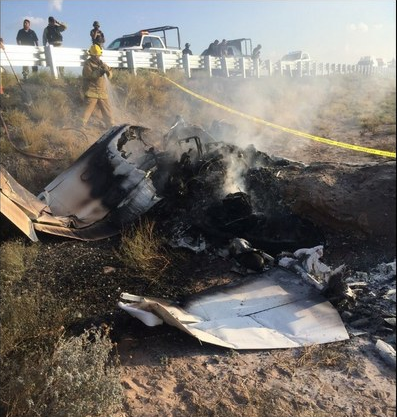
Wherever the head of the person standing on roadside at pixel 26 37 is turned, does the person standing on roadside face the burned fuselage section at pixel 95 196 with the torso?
yes

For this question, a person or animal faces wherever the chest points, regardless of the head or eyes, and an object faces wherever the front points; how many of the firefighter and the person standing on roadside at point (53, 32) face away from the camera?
0

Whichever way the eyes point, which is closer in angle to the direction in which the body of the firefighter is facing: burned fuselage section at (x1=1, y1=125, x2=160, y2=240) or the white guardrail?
the burned fuselage section

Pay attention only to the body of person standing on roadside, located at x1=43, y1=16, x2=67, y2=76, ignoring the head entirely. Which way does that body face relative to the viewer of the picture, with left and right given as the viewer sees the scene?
facing the viewer and to the right of the viewer

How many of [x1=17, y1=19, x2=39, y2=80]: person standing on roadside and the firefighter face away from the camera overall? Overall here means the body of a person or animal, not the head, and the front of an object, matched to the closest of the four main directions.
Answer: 0

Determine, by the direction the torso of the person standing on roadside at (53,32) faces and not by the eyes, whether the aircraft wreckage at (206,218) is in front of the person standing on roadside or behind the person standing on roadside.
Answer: in front

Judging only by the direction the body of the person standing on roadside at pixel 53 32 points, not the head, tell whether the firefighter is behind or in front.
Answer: in front

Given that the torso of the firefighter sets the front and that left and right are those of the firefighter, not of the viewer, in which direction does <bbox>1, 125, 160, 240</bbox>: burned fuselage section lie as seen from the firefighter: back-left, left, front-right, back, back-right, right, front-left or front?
front-right

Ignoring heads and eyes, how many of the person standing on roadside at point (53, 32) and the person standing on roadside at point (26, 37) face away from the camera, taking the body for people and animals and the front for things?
0
